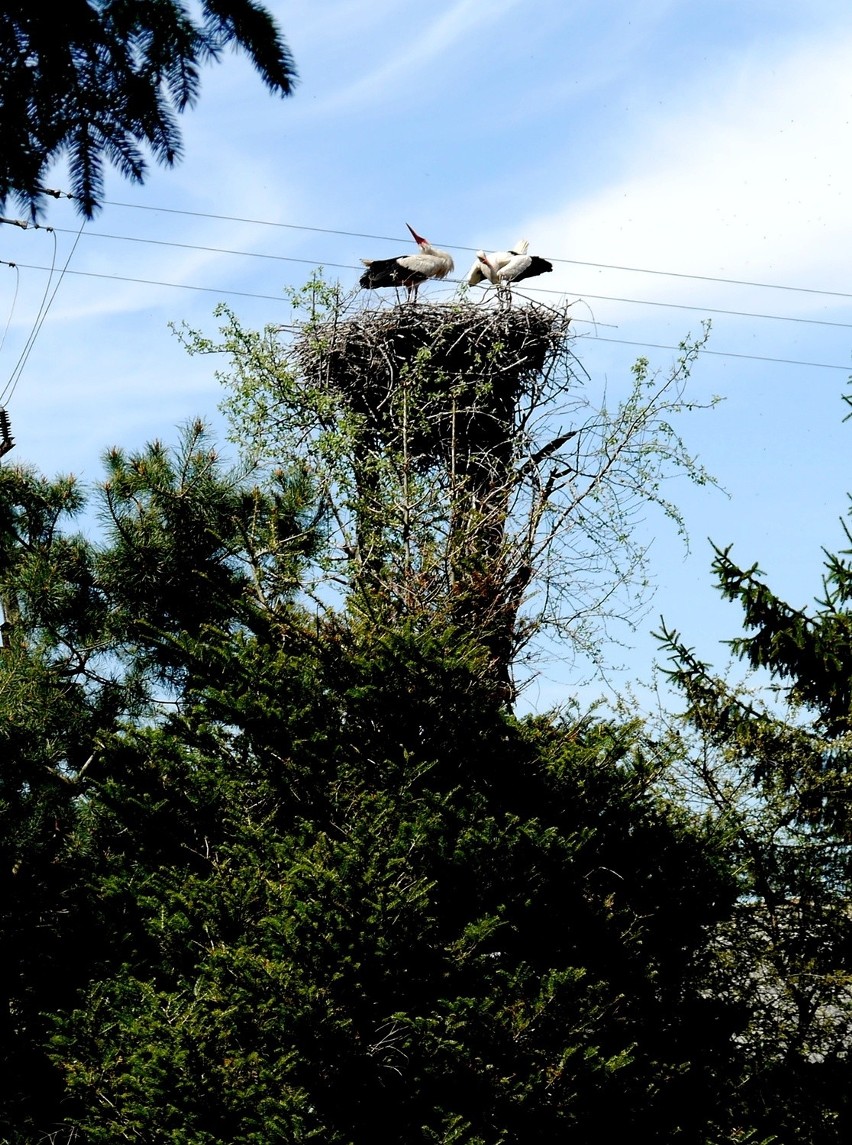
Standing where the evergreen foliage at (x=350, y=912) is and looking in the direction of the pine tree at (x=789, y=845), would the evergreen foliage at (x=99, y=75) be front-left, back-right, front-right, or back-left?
back-right

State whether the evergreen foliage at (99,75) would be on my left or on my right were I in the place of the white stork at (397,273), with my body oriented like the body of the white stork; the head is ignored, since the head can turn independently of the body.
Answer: on my right

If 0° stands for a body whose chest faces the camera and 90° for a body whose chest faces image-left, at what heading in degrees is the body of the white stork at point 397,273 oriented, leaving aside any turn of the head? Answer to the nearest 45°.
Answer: approximately 270°
